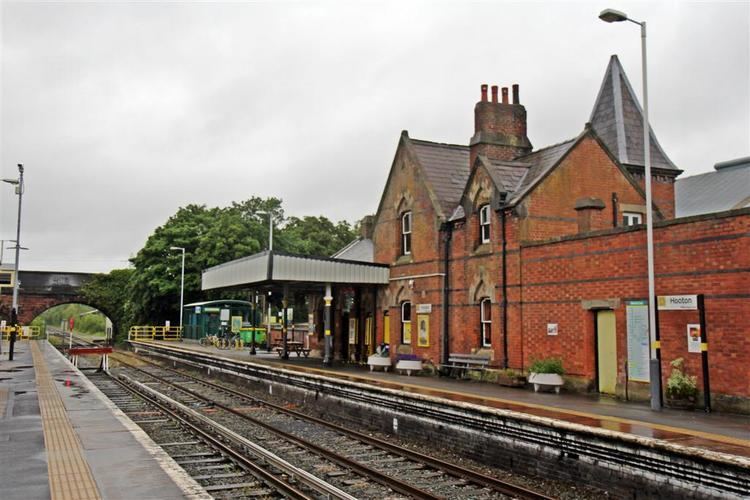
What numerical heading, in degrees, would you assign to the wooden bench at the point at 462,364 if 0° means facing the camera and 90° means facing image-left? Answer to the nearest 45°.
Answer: approximately 45°

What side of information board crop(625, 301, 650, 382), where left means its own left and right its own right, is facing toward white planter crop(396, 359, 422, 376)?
right

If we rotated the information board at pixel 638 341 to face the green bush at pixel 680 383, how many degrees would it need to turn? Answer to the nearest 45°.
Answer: approximately 90° to its left

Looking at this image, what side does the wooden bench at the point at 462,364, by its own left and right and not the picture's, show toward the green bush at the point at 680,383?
left

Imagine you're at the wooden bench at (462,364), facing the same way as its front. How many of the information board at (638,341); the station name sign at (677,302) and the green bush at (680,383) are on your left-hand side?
3

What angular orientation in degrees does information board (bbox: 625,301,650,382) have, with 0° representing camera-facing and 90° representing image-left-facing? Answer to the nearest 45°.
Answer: approximately 45°

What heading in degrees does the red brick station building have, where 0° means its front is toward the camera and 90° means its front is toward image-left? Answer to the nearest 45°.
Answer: approximately 45°

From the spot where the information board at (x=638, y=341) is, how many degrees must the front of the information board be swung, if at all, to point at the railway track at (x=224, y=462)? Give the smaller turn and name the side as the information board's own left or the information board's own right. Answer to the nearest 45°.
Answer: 0° — it already faces it

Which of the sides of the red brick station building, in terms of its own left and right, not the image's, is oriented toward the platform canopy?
right
